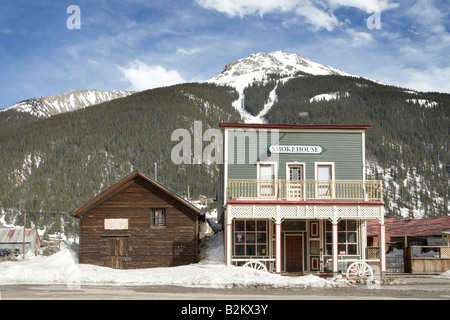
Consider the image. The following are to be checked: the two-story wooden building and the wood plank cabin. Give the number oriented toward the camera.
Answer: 2

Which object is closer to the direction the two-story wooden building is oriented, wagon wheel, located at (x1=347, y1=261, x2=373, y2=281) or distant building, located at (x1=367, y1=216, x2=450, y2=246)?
the wagon wheel

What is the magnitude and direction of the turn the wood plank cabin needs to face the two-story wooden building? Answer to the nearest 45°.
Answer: approximately 90° to its left

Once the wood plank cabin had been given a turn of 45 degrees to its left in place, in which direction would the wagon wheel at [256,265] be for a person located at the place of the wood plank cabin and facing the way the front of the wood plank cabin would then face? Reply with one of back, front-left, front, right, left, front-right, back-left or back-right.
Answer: front

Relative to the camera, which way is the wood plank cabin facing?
toward the camera

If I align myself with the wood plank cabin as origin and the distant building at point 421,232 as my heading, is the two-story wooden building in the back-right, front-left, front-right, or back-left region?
front-right

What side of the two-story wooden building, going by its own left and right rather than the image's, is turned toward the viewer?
front

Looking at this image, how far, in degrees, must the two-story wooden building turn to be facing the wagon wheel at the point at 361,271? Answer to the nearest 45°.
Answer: approximately 45° to its left

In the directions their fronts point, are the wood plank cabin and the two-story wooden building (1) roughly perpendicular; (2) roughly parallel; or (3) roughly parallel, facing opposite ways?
roughly parallel
